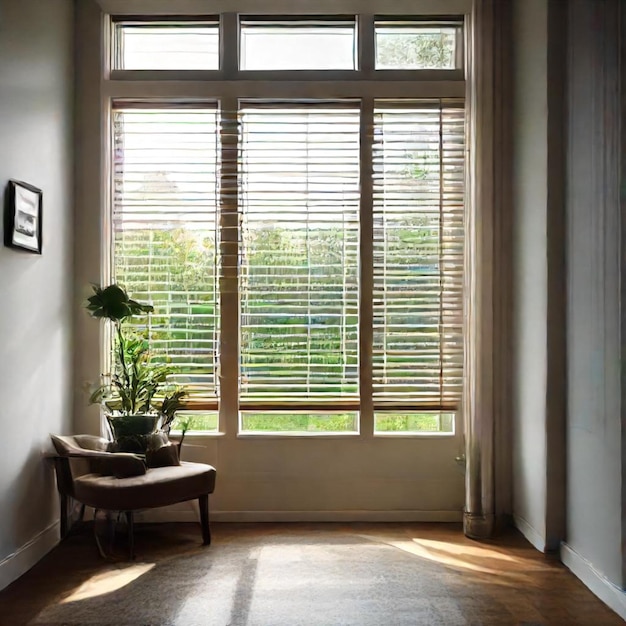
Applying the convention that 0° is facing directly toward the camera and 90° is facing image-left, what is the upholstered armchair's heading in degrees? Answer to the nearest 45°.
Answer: approximately 315°

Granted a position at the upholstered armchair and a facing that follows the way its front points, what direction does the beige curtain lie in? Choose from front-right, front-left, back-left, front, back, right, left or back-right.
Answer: front-left

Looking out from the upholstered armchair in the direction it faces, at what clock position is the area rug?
The area rug is roughly at 12 o'clock from the upholstered armchair.

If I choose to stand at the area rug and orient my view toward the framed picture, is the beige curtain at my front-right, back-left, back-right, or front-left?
back-right
